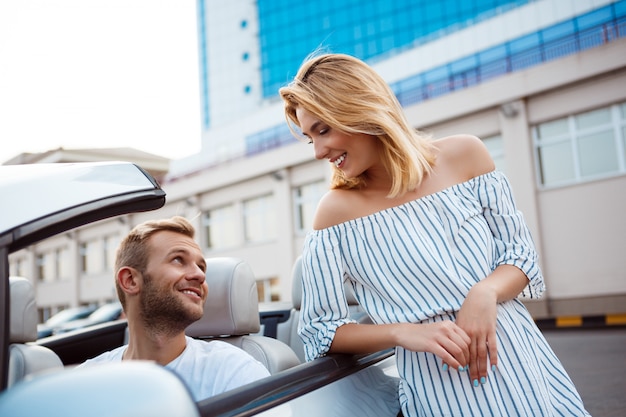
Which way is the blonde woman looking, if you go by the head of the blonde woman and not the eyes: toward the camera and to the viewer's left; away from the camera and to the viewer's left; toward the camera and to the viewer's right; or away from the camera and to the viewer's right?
toward the camera and to the viewer's left

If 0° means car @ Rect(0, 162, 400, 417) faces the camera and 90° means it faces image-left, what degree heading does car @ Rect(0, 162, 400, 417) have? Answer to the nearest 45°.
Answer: approximately 45°

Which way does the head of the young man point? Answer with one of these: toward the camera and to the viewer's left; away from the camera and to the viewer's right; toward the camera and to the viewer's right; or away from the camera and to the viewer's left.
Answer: toward the camera and to the viewer's right
